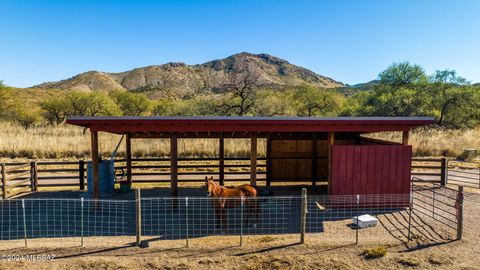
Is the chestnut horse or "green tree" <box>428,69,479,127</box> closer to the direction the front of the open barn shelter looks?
the chestnut horse

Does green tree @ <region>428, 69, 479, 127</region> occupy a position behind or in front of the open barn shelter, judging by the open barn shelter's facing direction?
behind

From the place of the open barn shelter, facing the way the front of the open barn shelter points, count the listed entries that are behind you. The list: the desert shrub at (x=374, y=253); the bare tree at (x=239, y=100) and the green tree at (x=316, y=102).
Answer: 2

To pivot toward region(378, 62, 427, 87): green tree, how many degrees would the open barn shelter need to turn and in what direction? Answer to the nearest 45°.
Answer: approximately 135° to its left

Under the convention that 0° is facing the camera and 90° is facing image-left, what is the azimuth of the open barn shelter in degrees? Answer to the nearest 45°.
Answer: approximately 0°

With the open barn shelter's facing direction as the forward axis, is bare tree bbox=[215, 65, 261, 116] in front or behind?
behind

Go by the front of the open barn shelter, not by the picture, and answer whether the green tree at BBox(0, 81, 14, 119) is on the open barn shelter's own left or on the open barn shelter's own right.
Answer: on the open barn shelter's own right

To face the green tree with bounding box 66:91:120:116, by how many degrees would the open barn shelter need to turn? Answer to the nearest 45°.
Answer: approximately 135° to its right

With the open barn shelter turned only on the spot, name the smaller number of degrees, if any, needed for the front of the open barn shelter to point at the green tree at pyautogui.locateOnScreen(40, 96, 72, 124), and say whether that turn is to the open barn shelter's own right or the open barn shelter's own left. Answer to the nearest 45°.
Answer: approximately 135° to the open barn shelter's own right

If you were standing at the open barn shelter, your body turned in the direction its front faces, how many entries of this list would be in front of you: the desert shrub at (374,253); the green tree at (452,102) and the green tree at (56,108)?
1

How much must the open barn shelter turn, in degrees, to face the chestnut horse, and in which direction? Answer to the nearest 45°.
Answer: approximately 45° to its right

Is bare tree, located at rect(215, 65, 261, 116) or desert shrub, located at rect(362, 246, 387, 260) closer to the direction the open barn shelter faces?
the desert shrub

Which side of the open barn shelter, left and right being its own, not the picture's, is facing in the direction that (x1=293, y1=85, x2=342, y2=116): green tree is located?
back
